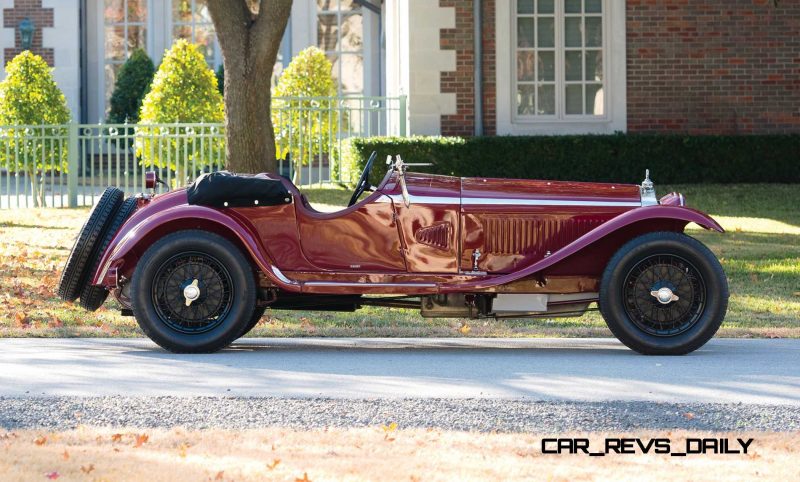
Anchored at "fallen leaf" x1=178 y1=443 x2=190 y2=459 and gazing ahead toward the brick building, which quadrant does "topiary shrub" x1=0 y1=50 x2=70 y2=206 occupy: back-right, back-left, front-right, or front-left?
front-left

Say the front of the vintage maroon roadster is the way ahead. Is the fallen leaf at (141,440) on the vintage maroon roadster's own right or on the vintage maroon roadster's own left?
on the vintage maroon roadster's own right

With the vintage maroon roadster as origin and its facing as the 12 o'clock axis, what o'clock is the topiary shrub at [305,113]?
The topiary shrub is roughly at 9 o'clock from the vintage maroon roadster.

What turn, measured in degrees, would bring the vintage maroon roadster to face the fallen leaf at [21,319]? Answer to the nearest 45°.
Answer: approximately 135° to its left

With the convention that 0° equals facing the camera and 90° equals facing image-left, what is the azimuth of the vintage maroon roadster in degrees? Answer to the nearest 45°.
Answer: approximately 270°

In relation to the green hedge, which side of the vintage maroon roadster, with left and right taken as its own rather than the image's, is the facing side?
left

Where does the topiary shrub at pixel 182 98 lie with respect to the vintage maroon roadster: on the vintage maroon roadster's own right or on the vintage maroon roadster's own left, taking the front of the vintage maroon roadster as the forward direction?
on the vintage maroon roadster's own left

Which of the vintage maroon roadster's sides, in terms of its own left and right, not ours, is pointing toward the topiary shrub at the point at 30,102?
left

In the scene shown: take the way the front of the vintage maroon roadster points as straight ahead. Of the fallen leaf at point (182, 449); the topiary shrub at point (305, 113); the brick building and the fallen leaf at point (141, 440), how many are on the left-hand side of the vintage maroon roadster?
2
